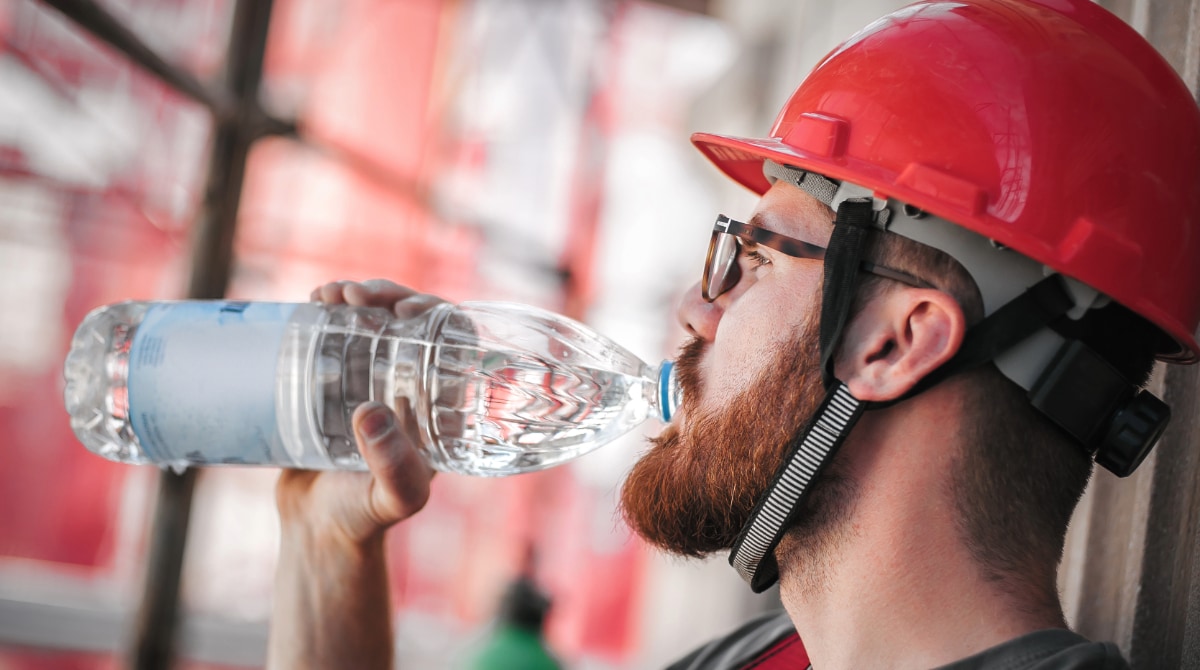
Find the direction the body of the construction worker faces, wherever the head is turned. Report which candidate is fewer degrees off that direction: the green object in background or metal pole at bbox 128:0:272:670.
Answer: the metal pole

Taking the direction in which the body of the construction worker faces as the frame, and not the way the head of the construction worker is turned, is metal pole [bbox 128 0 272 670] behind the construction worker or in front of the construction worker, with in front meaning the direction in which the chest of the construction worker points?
in front

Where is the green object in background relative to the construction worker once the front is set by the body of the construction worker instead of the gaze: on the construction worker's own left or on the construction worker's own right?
on the construction worker's own right

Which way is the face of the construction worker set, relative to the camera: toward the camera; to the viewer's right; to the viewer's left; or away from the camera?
to the viewer's left

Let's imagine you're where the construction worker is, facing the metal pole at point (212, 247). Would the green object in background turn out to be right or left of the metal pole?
right

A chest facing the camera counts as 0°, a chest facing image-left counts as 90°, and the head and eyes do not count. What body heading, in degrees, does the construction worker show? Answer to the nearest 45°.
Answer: approximately 90°
